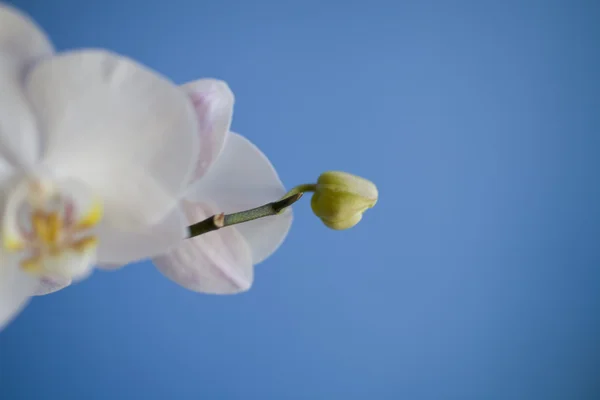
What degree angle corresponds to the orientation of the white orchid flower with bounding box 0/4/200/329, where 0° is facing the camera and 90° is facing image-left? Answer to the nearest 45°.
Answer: approximately 0°
